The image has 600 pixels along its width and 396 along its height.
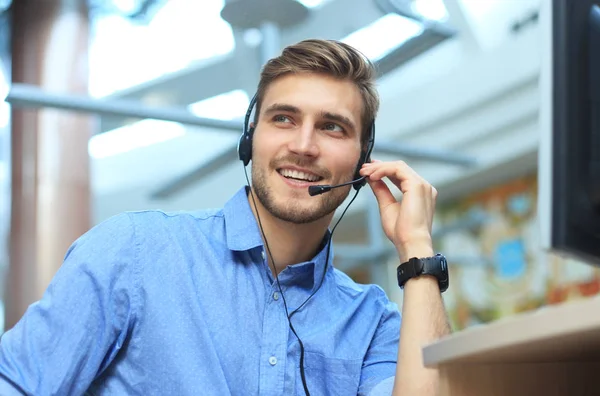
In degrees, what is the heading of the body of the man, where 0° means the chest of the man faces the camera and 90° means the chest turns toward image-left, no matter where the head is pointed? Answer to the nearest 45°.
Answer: approximately 0°

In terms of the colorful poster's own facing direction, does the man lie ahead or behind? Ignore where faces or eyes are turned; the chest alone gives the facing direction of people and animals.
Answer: ahead

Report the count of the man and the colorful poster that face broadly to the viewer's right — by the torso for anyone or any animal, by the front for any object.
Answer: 0

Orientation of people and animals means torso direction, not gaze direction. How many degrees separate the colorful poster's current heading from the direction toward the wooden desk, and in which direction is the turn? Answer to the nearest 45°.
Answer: approximately 45° to its left

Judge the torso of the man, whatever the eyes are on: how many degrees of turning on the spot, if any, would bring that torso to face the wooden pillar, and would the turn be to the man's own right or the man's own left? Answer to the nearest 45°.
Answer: approximately 180°

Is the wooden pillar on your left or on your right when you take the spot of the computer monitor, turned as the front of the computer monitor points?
on your right
